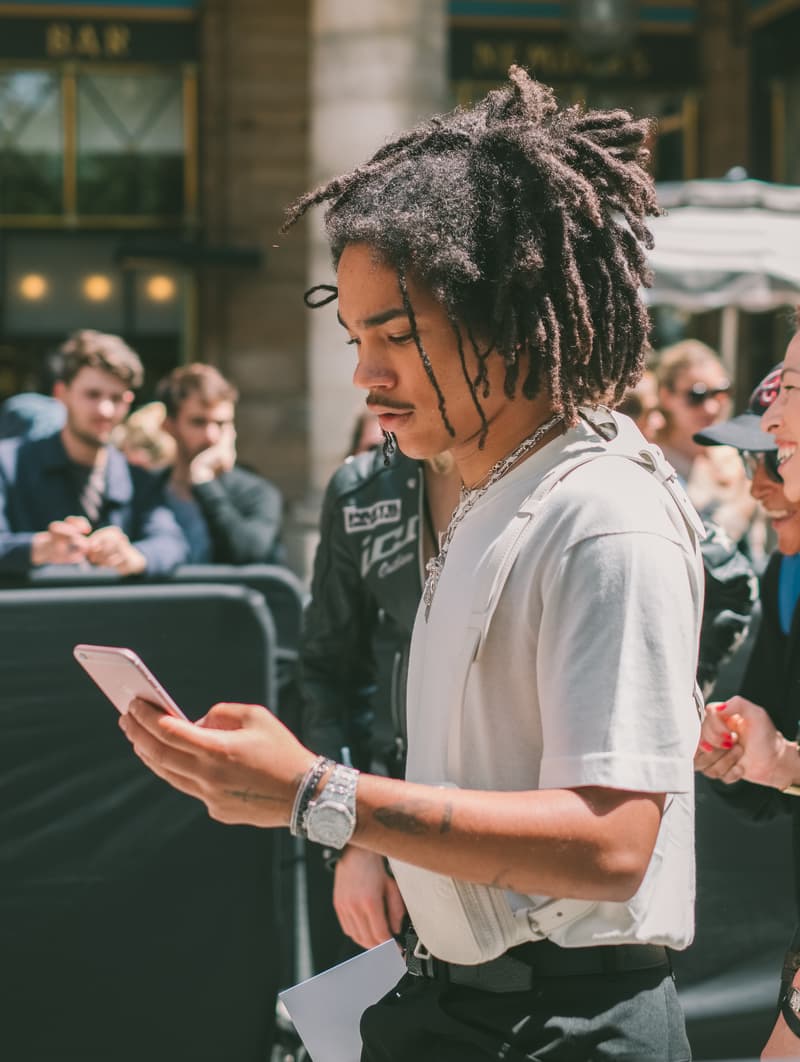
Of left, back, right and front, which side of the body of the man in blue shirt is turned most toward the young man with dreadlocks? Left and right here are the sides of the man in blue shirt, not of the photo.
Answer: front

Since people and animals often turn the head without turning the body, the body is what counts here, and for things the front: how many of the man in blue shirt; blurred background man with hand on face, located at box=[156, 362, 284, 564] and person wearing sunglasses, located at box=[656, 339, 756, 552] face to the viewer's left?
0

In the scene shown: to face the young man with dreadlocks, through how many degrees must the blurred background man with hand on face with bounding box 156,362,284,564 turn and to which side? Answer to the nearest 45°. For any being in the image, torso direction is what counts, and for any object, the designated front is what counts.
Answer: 0° — they already face them

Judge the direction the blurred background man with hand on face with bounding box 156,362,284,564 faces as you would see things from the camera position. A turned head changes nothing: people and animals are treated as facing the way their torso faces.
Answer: facing the viewer

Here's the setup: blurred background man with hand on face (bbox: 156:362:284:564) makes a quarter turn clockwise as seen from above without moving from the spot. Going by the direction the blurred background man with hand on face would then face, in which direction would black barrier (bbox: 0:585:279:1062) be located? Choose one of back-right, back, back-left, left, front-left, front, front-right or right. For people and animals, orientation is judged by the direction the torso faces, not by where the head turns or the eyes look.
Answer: left

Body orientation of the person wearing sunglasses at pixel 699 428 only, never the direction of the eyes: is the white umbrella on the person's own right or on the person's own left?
on the person's own left

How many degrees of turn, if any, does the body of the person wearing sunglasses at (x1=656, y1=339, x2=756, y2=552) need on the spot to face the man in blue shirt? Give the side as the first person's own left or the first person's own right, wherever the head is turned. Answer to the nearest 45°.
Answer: approximately 90° to the first person's own right

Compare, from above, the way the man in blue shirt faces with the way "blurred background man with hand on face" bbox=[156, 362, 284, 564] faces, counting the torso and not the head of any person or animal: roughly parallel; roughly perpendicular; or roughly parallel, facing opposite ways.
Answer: roughly parallel

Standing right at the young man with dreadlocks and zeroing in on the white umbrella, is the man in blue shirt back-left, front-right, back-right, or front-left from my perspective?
front-left

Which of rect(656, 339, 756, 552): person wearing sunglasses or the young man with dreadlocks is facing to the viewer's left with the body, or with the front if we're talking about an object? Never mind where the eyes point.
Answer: the young man with dreadlocks

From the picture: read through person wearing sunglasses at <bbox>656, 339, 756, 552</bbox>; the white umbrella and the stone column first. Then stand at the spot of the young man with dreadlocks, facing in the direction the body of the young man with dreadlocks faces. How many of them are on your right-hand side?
3

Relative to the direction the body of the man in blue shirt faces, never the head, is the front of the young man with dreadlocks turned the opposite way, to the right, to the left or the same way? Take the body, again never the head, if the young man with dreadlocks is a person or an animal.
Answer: to the right

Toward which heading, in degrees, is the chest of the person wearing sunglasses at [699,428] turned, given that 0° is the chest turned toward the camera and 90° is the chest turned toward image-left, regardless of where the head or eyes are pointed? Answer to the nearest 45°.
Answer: approximately 315°

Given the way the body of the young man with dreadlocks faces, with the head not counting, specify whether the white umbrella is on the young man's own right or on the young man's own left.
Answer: on the young man's own right

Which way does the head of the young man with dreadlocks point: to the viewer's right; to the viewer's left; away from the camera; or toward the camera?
to the viewer's left

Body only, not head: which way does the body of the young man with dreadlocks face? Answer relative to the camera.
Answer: to the viewer's left

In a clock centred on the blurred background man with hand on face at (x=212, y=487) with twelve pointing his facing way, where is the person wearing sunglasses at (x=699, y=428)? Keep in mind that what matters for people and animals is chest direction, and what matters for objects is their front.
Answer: The person wearing sunglasses is roughly at 9 o'clock from the blurred background man with hand on face.

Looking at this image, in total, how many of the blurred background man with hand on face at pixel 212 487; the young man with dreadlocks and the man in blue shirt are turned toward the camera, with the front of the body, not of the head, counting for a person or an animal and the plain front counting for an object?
2
